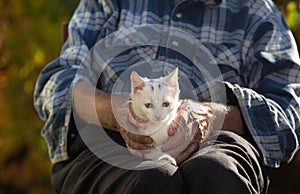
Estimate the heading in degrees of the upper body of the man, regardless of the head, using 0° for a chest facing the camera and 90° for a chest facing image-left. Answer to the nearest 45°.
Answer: approximately 0°
